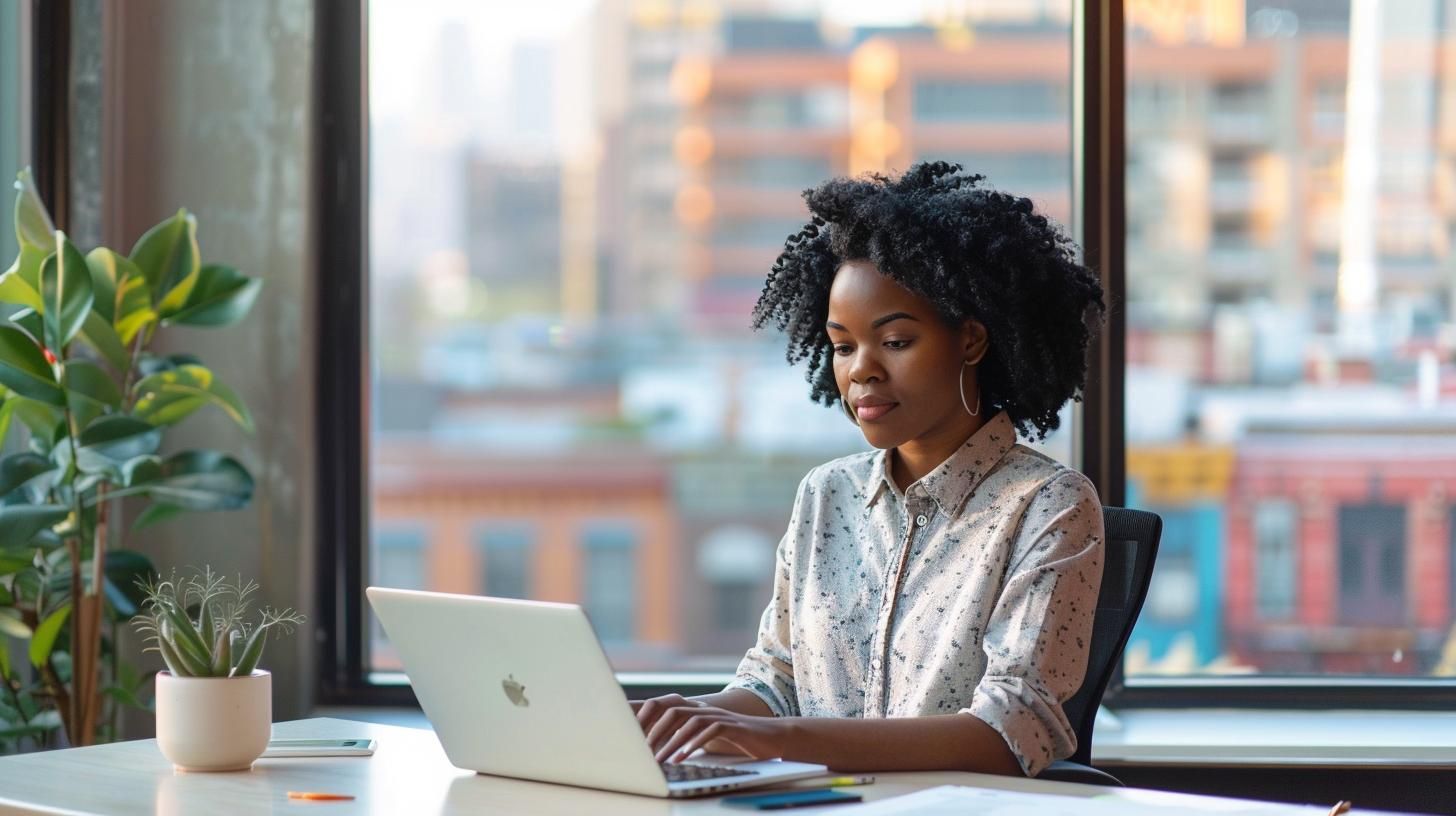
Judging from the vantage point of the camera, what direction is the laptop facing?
facing away from the viewer and to the right of the viewer

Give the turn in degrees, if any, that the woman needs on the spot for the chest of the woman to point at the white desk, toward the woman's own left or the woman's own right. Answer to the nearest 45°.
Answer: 0° — they already face it

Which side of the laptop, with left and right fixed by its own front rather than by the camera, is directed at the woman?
front

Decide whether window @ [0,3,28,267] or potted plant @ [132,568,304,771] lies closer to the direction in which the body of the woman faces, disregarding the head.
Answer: the potted plant

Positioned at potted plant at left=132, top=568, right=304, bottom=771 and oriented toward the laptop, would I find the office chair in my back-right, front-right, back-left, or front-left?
front-left

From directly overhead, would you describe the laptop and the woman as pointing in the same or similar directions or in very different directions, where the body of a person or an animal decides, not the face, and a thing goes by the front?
very different directions

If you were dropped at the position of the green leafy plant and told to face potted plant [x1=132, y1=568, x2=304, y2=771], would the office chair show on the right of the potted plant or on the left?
left

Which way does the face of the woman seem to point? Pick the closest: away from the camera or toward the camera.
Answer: toward the camera

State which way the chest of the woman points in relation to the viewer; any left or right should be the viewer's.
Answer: facing the viewer and to the left of the viewer

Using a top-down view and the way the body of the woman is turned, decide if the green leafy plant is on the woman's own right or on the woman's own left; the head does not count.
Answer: on the woman's own right

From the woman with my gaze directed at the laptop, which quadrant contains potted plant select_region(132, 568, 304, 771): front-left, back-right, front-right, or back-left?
front-right

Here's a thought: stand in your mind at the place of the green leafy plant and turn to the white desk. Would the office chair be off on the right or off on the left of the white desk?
left

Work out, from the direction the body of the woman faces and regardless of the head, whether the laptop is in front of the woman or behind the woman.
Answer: in front
